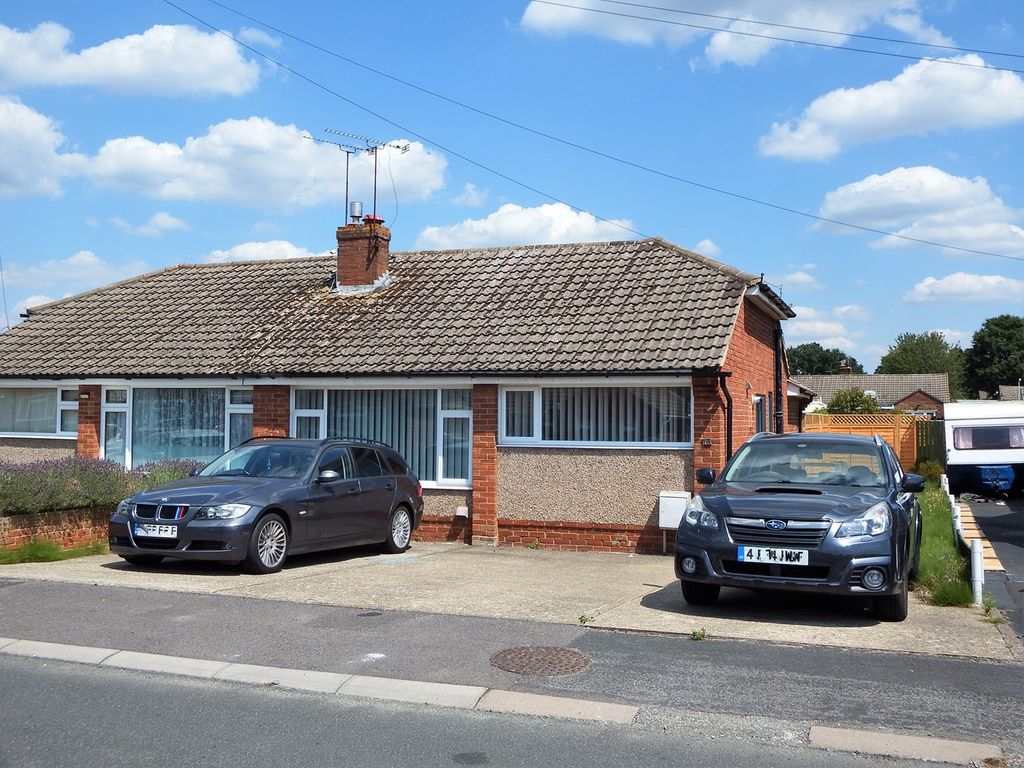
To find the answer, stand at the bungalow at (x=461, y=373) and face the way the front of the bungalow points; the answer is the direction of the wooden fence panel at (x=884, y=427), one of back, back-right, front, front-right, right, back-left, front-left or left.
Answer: back-left

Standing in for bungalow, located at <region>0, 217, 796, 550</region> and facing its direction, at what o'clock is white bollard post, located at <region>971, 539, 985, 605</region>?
The white bollard post is roughly at 11 o'clock from the bungalow.

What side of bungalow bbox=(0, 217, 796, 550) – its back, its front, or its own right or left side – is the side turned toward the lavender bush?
front

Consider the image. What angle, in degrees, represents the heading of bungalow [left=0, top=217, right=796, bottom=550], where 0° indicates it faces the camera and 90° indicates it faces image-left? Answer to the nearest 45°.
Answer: approximately 0°

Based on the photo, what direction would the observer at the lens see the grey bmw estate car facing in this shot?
facing the viewer and to the left of the viewer

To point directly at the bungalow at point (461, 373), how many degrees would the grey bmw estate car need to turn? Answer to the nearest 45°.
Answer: approximately 180°

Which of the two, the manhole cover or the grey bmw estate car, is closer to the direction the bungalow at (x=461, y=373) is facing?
the manhole cover

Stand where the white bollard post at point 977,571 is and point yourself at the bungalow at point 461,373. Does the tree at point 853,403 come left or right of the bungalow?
right

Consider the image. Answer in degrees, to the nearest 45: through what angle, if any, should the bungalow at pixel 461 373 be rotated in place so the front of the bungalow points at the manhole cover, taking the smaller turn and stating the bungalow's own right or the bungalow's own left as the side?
0° — it already faces it

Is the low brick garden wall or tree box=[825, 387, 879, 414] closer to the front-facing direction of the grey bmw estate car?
the low brick garden wall

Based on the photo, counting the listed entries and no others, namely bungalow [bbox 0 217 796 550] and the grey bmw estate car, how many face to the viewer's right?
0

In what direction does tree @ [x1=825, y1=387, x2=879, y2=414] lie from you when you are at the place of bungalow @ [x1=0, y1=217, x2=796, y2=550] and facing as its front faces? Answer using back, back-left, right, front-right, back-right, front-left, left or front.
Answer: back-left

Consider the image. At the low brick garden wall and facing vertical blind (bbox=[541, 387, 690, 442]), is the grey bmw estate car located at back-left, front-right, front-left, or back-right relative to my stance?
front-right

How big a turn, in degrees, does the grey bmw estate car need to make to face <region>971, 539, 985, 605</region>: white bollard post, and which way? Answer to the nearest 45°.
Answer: approximately 90° to its left

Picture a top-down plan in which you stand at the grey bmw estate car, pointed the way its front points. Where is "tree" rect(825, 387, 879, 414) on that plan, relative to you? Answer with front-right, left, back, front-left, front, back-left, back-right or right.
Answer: back

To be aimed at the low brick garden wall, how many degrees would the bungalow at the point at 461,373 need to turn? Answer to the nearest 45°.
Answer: approximately 45° to its right
